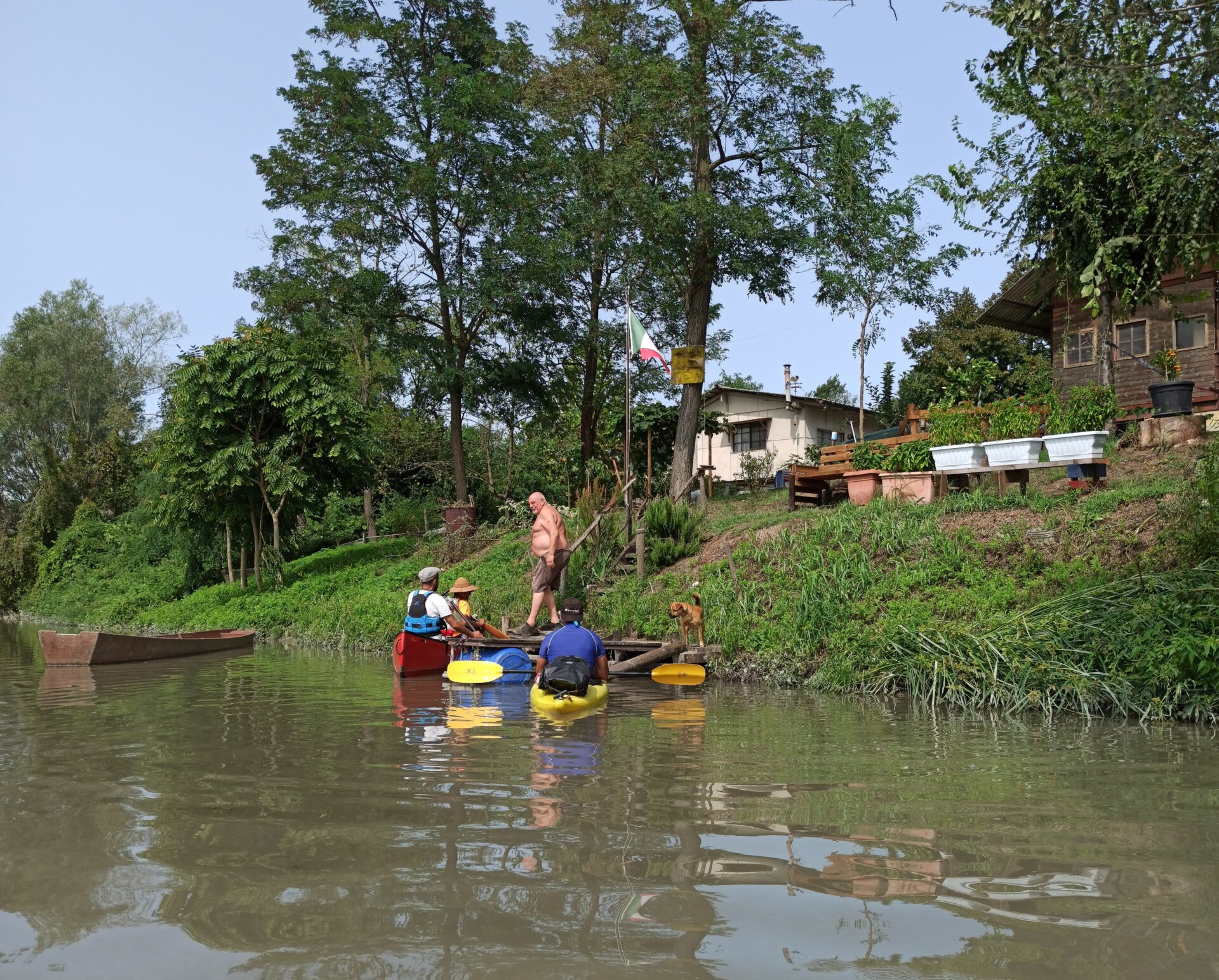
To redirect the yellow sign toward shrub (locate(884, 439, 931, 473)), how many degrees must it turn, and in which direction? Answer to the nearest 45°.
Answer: approximately 45° to its left

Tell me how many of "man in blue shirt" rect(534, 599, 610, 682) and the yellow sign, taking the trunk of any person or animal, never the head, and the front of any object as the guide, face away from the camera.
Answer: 1

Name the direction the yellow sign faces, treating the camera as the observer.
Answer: facing the viewer

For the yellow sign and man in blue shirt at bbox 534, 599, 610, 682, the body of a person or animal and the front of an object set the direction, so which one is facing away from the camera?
the man in blue shirt

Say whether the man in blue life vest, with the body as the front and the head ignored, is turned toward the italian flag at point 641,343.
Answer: yes

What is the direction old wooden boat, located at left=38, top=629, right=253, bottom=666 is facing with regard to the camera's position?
facing away from the viewer and to the right of the viewer

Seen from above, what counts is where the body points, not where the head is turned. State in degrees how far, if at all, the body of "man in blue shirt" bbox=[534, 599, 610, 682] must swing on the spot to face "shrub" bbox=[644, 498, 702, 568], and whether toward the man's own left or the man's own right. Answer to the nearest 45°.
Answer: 0° — they already face it

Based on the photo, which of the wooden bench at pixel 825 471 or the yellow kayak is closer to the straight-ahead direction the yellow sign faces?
the yellow kayak

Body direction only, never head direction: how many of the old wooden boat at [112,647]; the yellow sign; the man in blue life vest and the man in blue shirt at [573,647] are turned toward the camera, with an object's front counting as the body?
1

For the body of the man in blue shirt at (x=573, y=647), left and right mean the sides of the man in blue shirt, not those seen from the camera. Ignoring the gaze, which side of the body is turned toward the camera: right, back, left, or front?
back

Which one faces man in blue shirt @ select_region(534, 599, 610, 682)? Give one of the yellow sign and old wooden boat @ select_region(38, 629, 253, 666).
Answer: the yellow sign

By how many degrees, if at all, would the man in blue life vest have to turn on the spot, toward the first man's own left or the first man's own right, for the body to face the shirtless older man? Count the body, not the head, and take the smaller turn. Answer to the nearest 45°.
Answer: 0° — they already face them

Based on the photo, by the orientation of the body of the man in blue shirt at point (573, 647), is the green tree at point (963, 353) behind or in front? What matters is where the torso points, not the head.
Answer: in front

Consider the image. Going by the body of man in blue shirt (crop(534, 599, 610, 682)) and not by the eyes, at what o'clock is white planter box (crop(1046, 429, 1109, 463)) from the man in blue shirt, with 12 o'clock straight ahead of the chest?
The white planter box is roughly at 2 o'clock from the man in blue shirt.

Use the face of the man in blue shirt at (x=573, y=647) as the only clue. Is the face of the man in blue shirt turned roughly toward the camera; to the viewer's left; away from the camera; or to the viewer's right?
away from the camera
